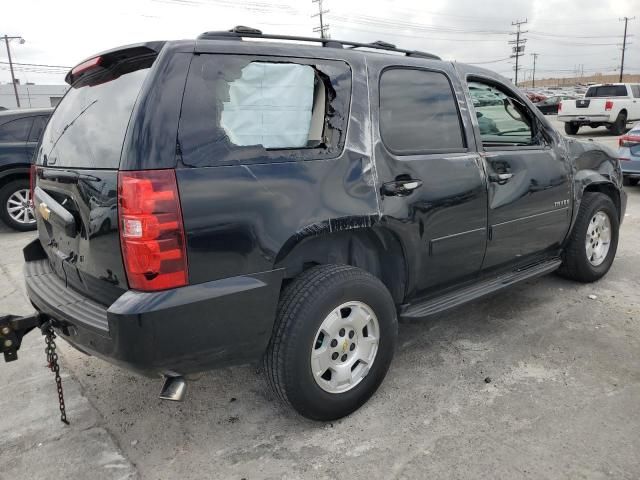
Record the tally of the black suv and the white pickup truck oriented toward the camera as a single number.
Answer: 0

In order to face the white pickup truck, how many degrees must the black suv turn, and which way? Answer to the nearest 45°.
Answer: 0° — it already faces it

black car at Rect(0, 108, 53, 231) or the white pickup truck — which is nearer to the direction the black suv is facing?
the white pickup truck

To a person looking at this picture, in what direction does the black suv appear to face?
facing away from the viewer and to the right of the viewer

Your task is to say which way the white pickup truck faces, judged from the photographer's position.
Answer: facing away from the viewer and to the right of the viewer

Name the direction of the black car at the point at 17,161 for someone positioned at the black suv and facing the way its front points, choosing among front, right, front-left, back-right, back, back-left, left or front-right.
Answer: left
